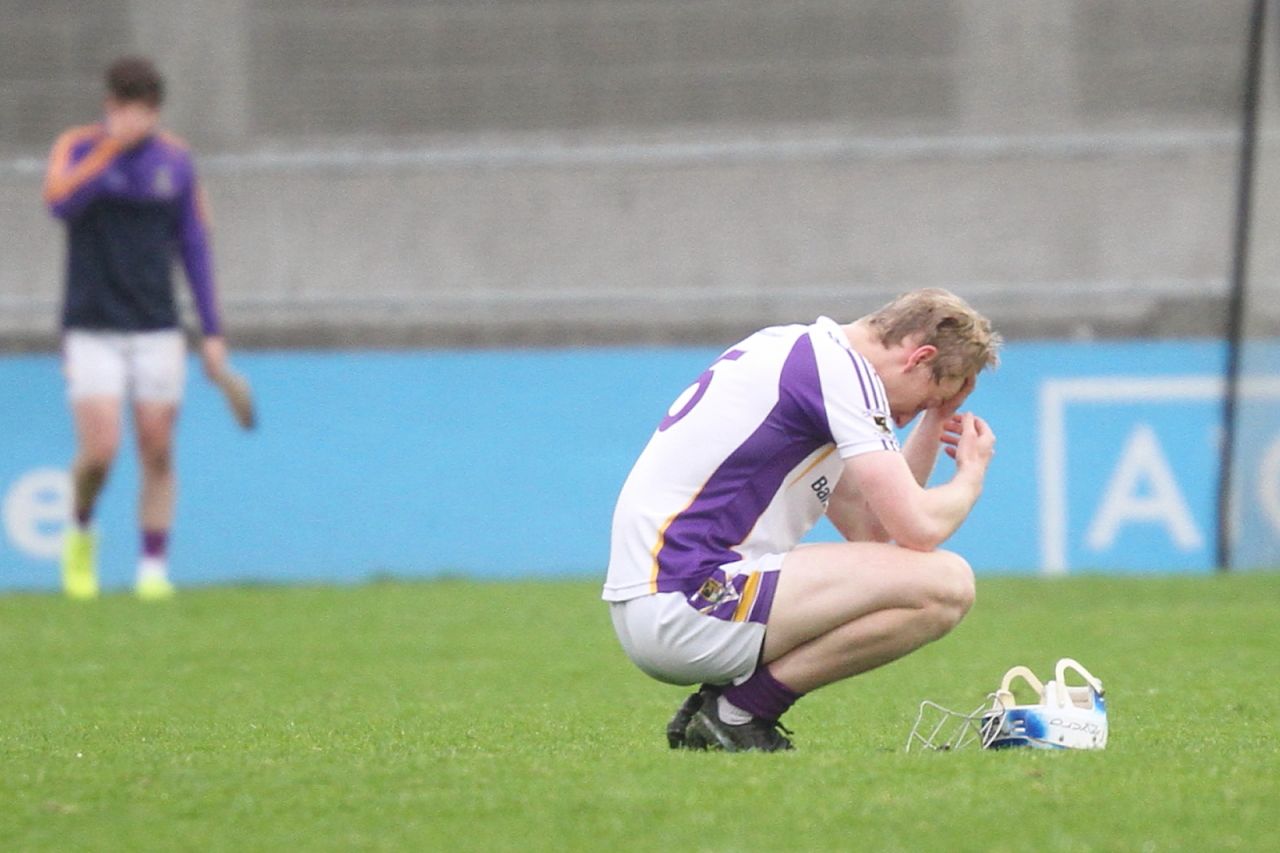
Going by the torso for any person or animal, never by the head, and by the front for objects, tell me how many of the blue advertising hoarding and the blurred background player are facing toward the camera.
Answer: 2

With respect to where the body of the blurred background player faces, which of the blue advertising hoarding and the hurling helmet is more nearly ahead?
the hurling helmet

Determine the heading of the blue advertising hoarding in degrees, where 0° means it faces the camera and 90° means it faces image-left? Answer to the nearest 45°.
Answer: approximately 0°

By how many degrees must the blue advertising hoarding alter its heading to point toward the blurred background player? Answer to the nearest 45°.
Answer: approximately 45° to its right
